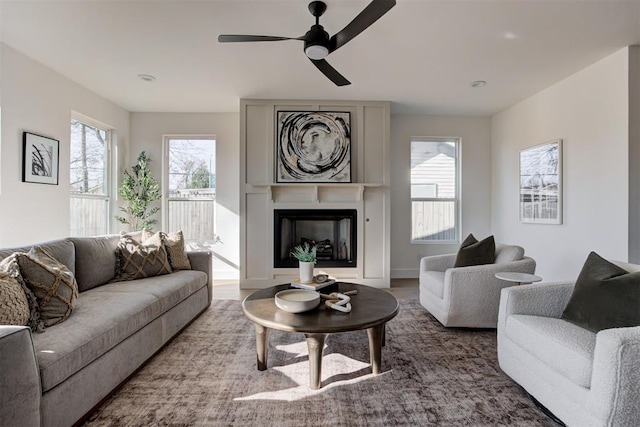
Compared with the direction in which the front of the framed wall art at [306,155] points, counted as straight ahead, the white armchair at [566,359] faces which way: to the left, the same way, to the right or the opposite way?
to the right

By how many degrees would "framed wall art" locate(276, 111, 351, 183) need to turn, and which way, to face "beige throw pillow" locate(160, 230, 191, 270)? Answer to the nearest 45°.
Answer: approximately 45° to its right

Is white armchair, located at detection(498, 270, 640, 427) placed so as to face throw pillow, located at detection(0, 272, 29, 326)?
yes

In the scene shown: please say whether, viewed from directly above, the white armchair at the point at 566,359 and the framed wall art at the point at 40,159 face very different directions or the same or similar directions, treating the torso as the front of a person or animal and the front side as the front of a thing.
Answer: very different directions

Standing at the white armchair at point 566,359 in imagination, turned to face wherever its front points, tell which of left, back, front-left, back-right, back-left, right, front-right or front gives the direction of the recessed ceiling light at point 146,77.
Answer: front-right

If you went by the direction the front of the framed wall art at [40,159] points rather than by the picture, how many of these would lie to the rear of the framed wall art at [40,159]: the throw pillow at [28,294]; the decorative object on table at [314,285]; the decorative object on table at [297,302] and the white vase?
0

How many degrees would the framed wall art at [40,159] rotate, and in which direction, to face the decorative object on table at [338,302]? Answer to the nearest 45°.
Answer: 0° — it already faces it

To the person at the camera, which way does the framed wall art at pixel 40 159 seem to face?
facing the viewer and to the right of the viewer

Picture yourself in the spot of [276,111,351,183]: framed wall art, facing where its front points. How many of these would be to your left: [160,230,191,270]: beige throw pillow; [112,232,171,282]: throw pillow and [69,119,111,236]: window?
0

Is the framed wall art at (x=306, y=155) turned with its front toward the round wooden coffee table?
yes

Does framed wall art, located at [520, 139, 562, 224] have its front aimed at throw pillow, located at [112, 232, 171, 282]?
yes

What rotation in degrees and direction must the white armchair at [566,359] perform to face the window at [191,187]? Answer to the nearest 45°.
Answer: approximately 45° to its right

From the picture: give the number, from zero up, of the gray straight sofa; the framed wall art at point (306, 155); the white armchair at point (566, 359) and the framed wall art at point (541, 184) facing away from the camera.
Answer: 0

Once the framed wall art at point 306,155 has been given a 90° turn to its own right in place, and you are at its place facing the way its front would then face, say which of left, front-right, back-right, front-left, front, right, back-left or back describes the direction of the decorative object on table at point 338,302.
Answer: left

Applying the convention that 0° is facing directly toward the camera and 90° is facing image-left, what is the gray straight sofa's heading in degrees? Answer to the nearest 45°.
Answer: approximately 315°

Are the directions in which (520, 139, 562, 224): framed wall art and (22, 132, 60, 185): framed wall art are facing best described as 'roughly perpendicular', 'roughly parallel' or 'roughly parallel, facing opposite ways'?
roughly parallel, facing opposite ways

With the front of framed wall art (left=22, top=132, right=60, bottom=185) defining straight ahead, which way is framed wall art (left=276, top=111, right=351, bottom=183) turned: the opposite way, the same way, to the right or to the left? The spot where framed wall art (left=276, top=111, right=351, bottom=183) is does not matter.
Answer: to the right

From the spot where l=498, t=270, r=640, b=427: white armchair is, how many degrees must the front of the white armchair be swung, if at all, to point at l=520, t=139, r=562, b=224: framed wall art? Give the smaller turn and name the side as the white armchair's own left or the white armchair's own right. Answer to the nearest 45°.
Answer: approximately 135° to the white armchair's own right

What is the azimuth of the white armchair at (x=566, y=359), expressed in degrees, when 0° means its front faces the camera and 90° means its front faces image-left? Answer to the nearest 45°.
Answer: approximately 45°

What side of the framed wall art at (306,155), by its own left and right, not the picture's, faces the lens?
front

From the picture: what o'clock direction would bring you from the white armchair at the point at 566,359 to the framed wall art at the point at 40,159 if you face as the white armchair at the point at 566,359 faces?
The framed wall art is roughly at 1 o'clock from the white armchair.

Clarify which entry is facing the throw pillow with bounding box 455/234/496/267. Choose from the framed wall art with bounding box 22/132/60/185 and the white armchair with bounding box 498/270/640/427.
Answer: the framed wall art

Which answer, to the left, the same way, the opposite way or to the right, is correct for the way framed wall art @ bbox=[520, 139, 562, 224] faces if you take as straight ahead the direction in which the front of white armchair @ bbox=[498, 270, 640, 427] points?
the same way
